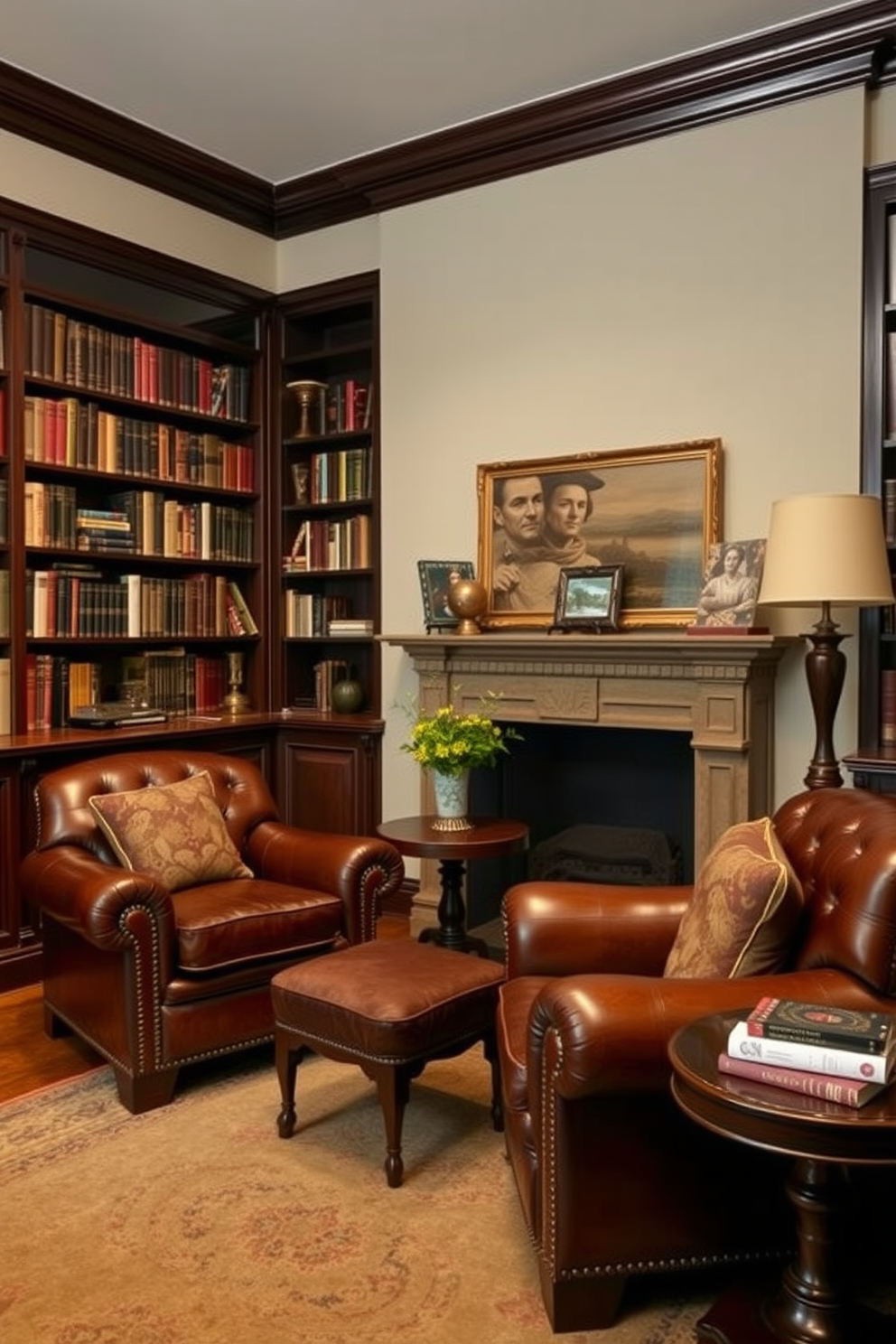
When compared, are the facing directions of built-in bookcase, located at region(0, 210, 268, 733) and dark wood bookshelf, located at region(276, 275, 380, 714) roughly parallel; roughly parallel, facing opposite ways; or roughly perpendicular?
roughly perpendicular

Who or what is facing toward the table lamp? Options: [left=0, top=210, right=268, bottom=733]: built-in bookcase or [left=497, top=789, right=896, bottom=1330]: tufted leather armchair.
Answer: the built-in bookcase

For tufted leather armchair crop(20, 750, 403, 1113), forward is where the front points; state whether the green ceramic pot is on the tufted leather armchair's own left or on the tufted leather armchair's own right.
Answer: on the tufted leather armchair's own left

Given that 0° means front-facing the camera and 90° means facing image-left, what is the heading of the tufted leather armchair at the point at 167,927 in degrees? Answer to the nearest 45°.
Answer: approximately 315°

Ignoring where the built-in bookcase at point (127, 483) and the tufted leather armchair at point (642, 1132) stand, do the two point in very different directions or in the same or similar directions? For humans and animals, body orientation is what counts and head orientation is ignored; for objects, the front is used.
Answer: very different directions

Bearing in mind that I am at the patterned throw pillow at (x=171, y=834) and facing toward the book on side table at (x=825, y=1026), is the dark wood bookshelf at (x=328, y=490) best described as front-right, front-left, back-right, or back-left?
back-left

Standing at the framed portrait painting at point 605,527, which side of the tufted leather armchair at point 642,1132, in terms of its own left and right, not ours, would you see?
right

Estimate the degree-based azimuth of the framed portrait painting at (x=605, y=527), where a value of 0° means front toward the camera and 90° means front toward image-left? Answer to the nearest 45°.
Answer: approximately 45°

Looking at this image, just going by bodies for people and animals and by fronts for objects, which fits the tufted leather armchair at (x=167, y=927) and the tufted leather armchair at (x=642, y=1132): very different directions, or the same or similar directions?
very different directions

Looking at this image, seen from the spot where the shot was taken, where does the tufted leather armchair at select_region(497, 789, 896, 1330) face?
facing to the left of the viewer

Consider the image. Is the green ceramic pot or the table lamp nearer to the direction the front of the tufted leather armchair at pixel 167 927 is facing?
the table lamp
